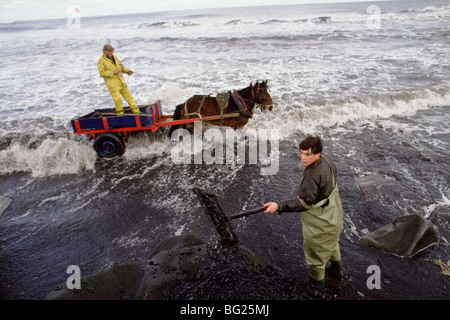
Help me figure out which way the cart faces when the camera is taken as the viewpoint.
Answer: facing to the right of the viewer

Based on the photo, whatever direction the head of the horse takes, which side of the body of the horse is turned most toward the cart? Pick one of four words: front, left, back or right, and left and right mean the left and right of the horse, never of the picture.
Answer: back

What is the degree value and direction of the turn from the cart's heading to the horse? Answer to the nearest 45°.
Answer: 0° — it already faces it

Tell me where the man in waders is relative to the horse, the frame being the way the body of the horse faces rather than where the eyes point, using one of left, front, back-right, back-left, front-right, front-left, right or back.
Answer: right

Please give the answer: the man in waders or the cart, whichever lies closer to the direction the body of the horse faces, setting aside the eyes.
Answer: the man in waders

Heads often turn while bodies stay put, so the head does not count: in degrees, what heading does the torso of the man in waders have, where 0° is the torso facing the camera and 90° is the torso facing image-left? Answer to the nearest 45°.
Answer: approximately 90°

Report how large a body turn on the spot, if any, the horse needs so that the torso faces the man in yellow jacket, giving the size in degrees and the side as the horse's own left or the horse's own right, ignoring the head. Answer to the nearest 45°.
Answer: approximately 180°

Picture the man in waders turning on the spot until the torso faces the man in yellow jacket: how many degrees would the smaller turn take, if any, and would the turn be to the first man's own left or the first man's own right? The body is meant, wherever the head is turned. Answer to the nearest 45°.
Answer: approximately 45° to the first man's own right

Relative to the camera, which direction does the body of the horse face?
to the viewer's right

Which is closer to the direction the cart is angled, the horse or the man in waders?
the horse
